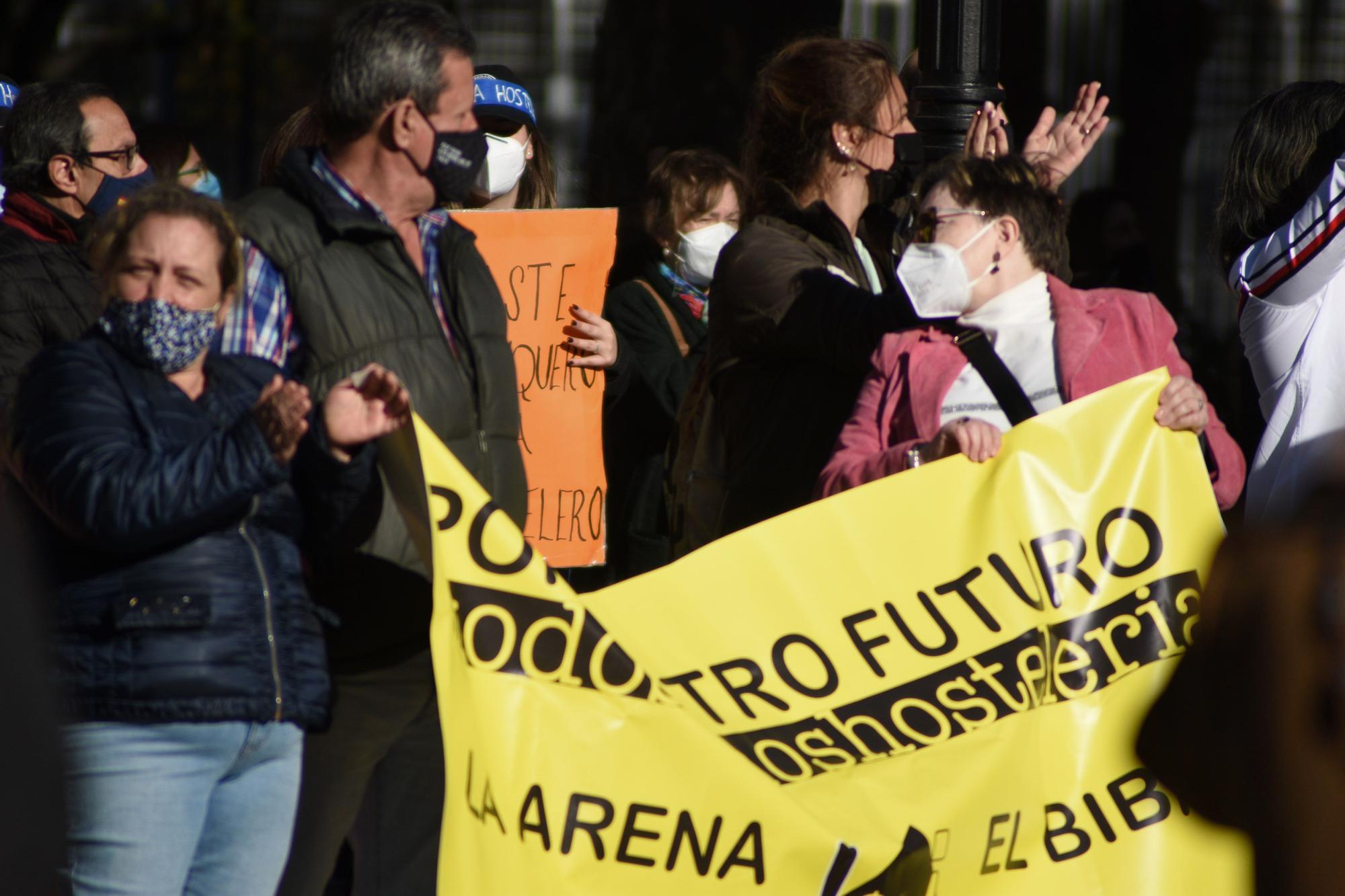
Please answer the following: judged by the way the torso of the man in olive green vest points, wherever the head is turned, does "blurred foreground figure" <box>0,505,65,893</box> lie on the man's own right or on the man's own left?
on the man's own right

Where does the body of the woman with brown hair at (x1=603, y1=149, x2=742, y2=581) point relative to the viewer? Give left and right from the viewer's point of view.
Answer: facing the viewer and to the right of the viewer

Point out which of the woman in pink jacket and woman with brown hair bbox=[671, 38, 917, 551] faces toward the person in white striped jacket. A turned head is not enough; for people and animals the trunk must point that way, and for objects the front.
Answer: the woman with brown hair

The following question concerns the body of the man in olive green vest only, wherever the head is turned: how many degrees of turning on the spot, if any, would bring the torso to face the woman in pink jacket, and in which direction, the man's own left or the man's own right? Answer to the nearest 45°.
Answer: approximately 45° to the man's own left

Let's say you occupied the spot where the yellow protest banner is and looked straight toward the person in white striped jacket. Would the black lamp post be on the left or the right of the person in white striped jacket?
left

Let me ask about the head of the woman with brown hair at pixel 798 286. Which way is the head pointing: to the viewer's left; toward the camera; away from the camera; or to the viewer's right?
to the viewer's right

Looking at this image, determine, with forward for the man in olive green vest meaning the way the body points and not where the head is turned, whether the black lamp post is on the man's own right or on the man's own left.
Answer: on the man's own left

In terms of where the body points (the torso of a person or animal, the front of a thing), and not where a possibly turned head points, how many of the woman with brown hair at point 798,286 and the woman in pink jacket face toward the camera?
1

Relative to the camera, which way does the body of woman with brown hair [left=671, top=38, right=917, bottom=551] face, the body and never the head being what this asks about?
to the viewer's right

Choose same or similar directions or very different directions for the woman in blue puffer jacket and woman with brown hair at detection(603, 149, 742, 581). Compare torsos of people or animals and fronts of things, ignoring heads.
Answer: same or similar directions

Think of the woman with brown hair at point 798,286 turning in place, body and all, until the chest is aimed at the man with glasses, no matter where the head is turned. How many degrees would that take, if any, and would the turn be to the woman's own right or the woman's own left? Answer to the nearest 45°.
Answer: approximately 180°

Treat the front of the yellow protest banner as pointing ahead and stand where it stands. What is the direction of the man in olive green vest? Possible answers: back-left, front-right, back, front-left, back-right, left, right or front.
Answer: right

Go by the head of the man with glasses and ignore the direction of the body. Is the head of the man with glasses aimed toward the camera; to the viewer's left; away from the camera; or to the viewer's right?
to the viewer's right

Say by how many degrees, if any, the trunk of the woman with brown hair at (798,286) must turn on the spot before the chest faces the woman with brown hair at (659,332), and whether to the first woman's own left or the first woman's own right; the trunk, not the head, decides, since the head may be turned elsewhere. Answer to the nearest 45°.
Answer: approximately 90° to the first woman's own left

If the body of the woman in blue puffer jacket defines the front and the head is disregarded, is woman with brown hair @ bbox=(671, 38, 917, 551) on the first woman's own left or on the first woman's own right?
on the first woman's own left

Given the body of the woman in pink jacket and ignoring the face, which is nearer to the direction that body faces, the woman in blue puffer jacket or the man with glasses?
the woman in blue puffer jacket

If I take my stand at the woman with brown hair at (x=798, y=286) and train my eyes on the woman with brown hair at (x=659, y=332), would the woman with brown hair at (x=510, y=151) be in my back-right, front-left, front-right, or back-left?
front-left

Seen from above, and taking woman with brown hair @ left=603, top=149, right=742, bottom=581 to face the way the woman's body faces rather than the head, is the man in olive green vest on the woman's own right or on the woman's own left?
on the woman's own right
